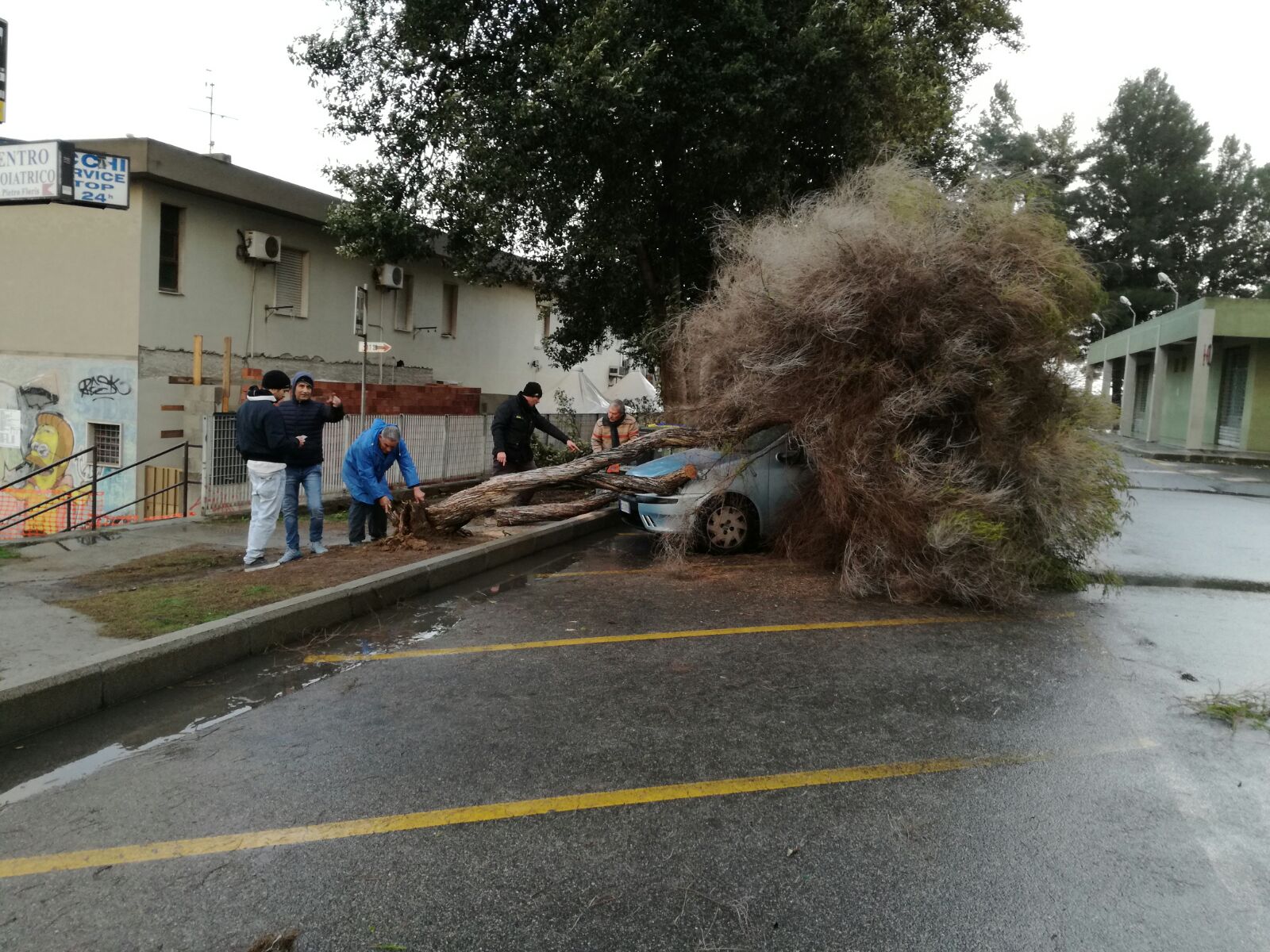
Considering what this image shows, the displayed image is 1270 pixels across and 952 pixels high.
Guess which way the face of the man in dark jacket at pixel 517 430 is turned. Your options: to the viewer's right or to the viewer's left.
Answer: to the viewer's right

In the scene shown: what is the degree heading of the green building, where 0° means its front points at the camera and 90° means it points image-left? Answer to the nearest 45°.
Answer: approximately 45°

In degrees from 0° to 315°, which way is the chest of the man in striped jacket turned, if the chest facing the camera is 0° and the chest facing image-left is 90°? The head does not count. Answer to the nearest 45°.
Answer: approximately 0°

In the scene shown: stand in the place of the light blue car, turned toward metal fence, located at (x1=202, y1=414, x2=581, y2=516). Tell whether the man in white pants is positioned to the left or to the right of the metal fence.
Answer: left

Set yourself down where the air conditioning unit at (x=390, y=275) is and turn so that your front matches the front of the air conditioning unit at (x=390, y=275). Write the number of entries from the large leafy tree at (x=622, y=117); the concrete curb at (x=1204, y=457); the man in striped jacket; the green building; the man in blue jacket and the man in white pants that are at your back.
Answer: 0

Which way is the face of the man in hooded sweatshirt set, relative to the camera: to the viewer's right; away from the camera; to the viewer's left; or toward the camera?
toward the camera

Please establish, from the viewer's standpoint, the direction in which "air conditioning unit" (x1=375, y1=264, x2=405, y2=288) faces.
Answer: facing the viewer and to the right of the viewer

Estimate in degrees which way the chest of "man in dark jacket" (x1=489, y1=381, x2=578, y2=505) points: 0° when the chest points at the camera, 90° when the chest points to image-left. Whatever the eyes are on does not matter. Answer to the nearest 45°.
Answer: approximately 315°

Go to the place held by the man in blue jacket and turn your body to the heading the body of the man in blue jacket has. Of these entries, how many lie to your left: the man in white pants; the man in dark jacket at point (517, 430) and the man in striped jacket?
2

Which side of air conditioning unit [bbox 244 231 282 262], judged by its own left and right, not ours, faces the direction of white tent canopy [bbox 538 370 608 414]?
left

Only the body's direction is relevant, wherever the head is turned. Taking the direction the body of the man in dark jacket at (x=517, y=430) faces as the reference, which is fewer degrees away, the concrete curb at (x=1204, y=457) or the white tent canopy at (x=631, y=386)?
the concrete curb

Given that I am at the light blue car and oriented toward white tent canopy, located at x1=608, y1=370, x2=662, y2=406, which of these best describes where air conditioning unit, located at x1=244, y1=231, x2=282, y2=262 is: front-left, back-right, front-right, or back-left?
front-left

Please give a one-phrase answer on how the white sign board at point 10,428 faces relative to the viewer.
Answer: facing the viewer

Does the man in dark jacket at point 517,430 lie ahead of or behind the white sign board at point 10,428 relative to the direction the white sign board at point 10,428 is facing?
ahead

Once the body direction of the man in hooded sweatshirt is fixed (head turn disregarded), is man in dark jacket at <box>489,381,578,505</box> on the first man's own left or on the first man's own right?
on the first man's own left
